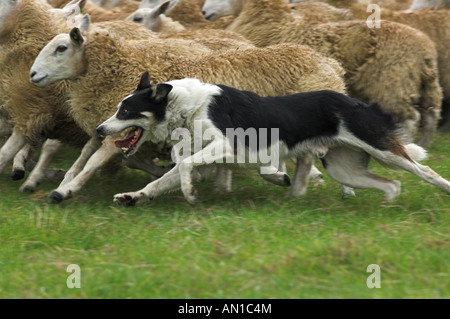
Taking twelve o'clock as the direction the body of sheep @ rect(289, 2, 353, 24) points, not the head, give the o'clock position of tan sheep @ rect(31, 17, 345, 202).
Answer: The tan sheep is roughly at 10 o'clock from the sheep.

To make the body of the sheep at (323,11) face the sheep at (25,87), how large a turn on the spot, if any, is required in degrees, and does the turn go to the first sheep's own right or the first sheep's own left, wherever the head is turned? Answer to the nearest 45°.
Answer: approximately 45° to the first sheep's own left

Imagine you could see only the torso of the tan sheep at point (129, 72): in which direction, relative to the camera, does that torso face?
to the viewer's left

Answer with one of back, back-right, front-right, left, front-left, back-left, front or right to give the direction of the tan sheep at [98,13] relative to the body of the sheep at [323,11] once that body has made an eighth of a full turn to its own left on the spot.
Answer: front-right

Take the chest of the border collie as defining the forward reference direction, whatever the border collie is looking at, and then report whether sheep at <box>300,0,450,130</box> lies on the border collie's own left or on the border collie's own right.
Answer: on the border collie's own right

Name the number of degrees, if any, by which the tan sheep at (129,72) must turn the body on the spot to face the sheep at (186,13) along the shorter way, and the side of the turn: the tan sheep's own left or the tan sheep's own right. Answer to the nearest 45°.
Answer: approximately 90° to the tan sheep's own right

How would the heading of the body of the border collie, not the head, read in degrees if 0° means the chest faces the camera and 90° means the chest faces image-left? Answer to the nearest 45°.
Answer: approximately 90°

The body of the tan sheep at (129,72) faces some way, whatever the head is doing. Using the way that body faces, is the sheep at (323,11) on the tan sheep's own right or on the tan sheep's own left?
on the tan sheep's own right

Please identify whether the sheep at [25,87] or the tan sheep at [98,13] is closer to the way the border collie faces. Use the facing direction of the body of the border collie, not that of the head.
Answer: the sheep

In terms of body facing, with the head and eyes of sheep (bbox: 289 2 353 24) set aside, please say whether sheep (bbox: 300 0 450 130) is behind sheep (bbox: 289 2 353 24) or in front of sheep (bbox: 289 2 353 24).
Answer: behind

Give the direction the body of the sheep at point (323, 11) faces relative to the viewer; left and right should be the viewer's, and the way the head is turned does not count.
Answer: facing to the left of the viewer

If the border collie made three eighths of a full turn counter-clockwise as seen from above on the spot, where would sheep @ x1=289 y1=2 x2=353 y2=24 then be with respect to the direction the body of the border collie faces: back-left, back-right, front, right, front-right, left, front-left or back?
back-left

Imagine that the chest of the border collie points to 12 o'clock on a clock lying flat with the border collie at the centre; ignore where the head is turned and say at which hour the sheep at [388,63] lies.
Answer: The sheep is roughly at 4 o'clock from the border collie.
